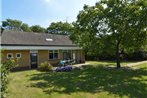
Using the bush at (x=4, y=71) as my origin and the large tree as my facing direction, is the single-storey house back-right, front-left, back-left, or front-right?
front-left

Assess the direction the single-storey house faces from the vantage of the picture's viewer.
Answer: facing the viewer

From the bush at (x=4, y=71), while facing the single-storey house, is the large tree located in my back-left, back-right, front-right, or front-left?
front-right

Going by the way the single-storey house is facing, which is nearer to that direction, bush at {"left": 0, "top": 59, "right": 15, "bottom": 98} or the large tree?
the bush

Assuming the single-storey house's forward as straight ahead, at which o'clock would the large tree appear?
The large tree is roughly at 10 o'clock from the single-storey house.

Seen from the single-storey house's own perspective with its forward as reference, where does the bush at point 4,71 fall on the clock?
The bush is roughly at 12 o'clock from the single-storey house.
